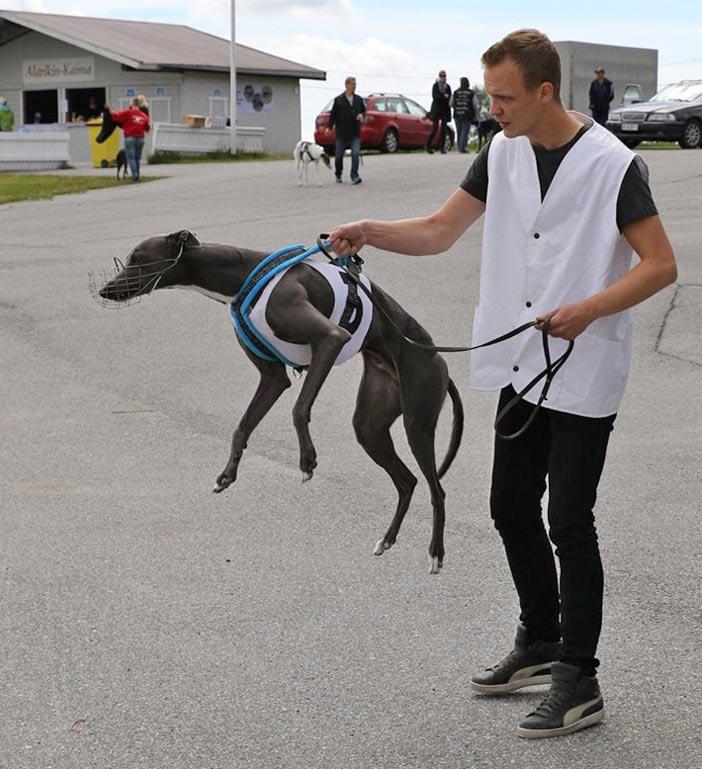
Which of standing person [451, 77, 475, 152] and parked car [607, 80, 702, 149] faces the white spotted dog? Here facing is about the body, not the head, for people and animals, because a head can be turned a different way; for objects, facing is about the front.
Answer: the parked car

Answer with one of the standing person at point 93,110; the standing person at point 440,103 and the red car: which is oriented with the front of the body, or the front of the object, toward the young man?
the standing person at point 440,103

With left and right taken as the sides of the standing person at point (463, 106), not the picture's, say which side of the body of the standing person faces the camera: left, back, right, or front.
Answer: back

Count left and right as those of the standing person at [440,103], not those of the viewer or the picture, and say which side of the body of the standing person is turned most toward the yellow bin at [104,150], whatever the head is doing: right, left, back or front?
right
